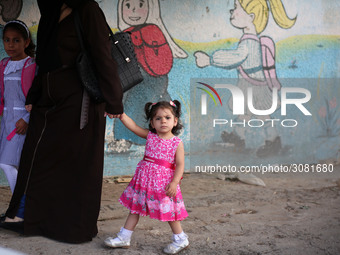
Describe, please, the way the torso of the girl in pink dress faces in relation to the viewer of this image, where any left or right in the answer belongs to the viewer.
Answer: facing the viewer and to the left of the viewer
